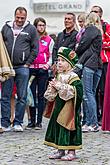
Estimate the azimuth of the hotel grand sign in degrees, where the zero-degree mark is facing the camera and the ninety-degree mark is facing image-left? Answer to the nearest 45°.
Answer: approximately 0°

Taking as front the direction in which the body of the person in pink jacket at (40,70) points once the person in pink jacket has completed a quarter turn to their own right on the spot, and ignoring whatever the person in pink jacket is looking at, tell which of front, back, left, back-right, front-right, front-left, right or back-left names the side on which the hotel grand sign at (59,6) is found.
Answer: front-right

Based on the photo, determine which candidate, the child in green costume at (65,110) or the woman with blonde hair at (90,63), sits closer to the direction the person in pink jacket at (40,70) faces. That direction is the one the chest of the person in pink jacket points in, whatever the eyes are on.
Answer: the child in green costume

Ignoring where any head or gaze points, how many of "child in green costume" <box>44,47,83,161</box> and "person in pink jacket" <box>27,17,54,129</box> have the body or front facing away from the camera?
0

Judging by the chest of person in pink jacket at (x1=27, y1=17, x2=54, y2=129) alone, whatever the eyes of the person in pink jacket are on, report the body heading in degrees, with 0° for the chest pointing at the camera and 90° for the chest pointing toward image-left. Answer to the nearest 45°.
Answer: approximately 45°

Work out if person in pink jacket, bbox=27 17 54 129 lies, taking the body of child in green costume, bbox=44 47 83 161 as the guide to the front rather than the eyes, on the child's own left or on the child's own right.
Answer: on the child's own right

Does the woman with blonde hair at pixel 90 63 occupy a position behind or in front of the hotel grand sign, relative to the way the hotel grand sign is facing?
in front

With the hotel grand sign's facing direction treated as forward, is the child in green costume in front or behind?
in front
